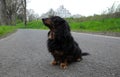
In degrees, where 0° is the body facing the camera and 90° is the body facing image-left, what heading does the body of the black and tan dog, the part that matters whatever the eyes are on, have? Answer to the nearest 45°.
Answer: approximately 45°
